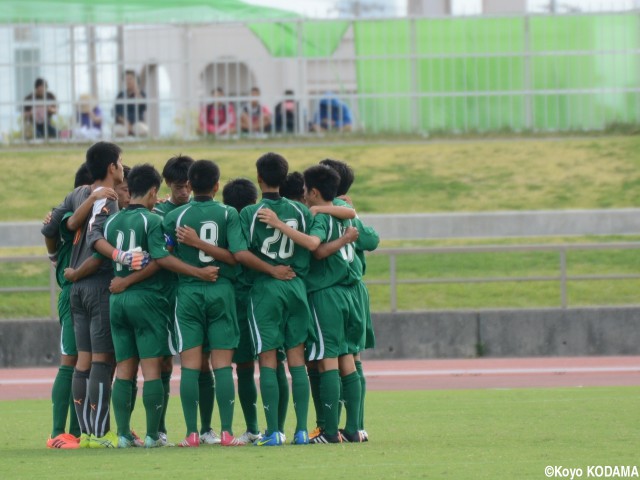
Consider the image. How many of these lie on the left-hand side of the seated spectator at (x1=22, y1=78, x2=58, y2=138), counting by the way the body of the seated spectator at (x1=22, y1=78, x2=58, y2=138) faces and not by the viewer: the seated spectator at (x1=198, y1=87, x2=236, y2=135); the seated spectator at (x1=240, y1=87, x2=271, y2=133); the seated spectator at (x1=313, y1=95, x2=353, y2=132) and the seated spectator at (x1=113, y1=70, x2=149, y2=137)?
4

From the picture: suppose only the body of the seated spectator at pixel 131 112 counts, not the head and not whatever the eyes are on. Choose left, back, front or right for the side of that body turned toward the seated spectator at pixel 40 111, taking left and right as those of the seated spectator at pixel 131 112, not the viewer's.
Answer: right

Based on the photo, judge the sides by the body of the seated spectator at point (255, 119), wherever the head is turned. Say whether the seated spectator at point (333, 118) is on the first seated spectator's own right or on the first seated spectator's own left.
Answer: on the first seated spectator's own left

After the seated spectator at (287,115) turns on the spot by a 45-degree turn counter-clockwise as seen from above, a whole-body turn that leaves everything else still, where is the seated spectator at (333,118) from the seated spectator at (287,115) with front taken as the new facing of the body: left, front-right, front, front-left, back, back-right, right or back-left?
front-left

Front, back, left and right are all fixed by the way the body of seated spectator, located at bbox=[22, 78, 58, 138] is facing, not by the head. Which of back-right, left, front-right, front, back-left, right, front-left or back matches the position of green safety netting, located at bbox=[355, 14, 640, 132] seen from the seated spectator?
left

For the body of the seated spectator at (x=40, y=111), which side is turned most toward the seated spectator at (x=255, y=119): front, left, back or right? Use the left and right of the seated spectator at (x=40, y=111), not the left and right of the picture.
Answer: left

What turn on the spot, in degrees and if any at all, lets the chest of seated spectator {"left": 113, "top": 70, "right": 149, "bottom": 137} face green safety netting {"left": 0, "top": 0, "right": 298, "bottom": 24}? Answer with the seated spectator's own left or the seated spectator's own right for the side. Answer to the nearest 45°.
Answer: approximately 180°

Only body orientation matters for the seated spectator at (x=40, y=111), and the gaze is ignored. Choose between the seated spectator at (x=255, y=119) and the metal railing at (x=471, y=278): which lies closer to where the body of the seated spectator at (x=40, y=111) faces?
the metal railing

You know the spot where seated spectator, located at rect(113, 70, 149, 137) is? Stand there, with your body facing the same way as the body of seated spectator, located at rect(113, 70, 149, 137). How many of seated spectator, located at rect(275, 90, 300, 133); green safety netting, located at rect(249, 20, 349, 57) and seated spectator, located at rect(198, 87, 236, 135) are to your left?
3
